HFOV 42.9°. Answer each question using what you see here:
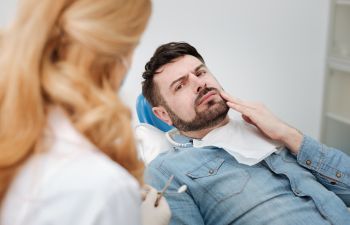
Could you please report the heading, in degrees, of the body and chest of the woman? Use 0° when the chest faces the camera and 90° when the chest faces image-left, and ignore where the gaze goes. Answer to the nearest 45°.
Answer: approximately 225°

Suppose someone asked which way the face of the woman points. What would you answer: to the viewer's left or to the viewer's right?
to the viewer's right

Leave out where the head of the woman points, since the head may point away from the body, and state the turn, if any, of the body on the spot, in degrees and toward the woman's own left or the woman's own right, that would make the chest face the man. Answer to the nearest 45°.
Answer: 0° — they already face them
